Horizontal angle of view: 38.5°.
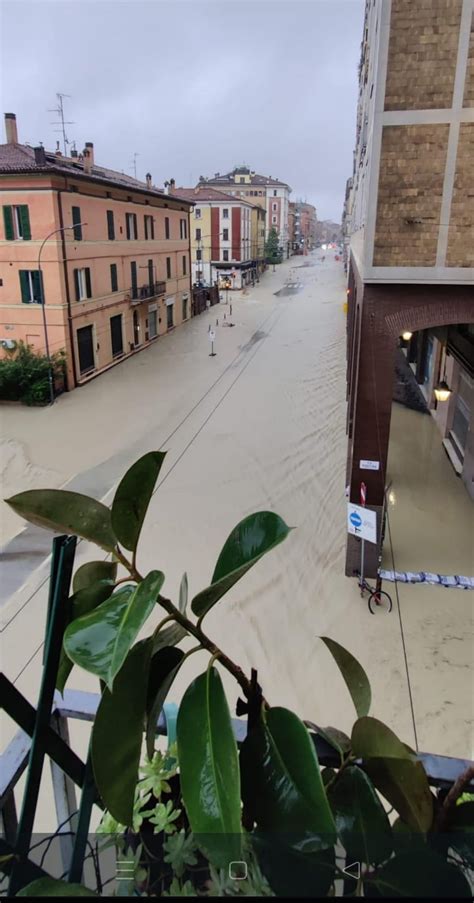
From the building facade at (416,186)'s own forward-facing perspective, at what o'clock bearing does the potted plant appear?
The potted plant is roughly at 9 o'clock from the building facade.

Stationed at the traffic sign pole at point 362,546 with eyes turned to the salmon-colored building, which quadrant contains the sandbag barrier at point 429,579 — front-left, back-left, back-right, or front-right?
back-right

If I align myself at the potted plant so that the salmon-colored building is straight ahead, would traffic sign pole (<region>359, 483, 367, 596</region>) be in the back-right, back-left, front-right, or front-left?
front-right

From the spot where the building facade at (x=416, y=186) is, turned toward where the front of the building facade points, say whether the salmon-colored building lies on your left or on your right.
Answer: on your right

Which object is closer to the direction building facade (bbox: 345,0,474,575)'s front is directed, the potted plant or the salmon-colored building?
the salmon-colored building
